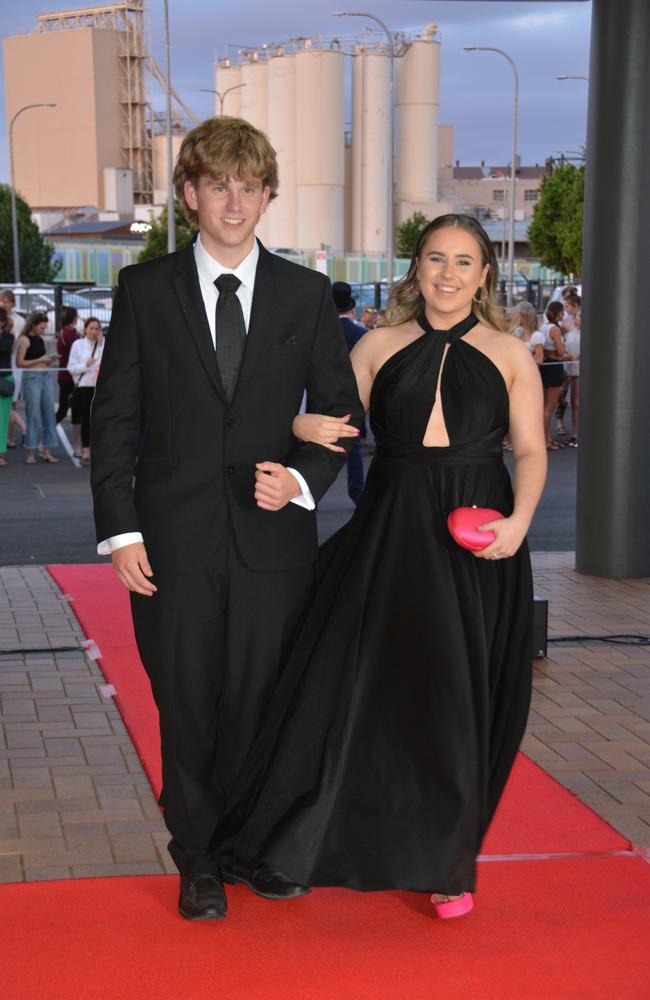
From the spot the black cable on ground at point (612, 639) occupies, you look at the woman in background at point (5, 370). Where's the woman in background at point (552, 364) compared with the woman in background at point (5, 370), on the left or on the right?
right

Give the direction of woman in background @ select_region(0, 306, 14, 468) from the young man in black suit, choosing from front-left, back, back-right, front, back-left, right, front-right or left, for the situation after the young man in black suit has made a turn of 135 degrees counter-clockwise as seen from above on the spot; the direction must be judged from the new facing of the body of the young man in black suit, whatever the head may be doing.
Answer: front-left

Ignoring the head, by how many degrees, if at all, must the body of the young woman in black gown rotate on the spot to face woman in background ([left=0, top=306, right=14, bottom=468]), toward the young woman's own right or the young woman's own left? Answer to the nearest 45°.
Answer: approximately 180°

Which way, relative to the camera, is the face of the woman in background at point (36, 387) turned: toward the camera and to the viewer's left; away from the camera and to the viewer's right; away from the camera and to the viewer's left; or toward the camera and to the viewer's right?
toward the camera and to the viewer's right

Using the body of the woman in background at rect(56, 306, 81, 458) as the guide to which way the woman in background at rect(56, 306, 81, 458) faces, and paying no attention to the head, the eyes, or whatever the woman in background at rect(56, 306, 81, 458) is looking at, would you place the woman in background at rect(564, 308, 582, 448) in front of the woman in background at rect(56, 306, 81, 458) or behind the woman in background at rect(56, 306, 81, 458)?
in front
